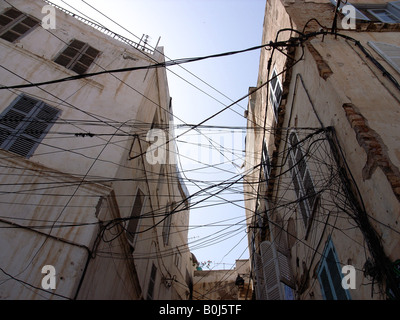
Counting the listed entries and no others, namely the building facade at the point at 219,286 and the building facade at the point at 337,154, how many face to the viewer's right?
0

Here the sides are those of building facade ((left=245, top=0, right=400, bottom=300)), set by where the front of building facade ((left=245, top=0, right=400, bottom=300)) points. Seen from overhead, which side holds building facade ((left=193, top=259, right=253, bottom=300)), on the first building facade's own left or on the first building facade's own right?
on the first building facade's own right

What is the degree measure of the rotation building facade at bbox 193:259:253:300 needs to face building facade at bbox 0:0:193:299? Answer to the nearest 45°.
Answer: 0° — it already faces it

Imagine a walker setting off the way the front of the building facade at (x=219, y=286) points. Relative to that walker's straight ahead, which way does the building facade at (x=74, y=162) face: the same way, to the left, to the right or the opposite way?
to the left

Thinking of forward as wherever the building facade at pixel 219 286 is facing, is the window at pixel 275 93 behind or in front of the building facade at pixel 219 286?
in front

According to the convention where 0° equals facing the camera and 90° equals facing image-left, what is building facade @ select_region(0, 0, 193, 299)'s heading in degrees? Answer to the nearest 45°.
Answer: approximately 315°

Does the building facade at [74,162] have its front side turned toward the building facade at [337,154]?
yes

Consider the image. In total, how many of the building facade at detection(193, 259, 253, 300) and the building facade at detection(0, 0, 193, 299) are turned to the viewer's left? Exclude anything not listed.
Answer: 0

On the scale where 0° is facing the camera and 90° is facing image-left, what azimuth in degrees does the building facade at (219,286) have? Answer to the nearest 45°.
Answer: approximately 0°

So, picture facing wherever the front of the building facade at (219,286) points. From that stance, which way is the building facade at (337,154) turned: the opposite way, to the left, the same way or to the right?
to the right

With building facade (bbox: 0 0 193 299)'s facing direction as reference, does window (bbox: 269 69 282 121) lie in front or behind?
in front

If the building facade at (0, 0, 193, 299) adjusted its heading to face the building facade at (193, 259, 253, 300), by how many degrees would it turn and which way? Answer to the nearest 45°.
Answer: approximately 90° to its left

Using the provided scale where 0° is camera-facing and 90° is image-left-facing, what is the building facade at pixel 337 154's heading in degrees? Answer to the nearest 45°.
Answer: approximately 45°
